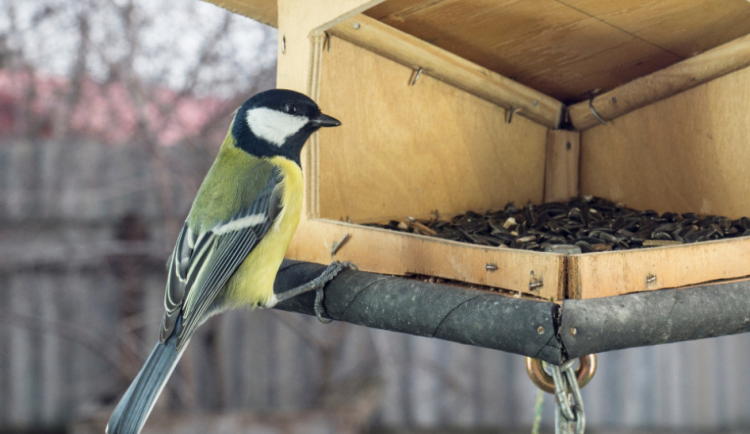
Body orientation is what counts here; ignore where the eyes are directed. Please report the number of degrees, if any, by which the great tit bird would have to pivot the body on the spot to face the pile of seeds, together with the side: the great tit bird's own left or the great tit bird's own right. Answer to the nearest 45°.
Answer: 0° — it already faces it

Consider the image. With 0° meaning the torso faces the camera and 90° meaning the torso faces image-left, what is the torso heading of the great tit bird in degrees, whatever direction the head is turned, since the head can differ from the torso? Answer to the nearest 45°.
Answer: approximately 270°
